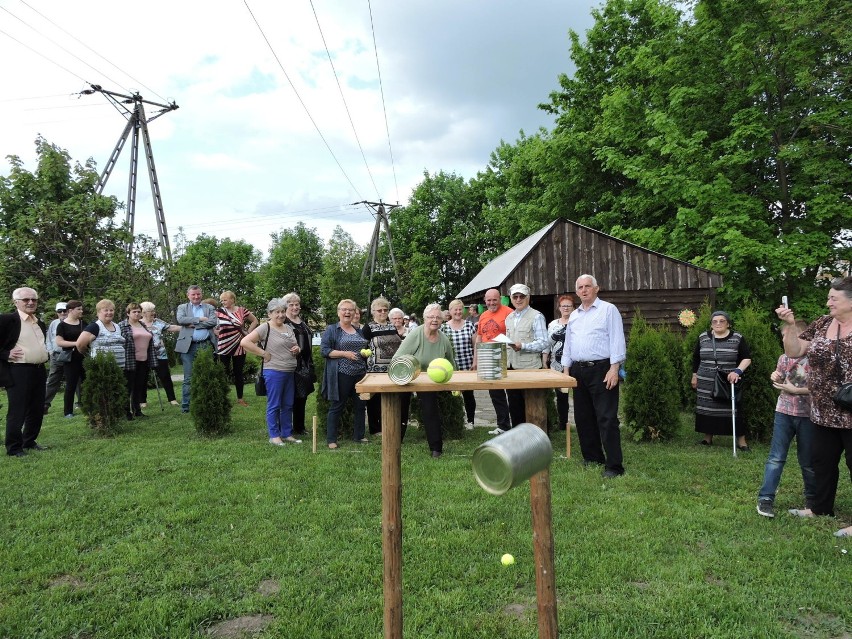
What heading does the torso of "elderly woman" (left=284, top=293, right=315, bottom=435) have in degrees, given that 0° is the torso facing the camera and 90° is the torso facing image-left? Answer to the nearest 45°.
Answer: approximately 315°

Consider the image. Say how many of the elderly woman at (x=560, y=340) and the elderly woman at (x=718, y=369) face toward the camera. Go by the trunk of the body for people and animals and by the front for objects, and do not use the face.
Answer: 2

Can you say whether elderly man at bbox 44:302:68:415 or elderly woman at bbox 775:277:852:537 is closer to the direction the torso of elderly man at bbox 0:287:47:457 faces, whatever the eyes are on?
the elderly woman

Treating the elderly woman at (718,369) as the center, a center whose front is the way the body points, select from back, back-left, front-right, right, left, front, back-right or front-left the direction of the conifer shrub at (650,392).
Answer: right

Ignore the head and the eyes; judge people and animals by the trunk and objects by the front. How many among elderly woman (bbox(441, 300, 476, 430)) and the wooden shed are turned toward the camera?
2

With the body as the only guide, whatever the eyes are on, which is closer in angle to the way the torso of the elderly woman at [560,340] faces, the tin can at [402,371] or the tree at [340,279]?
the tin can

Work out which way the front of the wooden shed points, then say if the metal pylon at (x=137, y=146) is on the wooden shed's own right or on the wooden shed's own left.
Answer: on the wooden shed's own right
